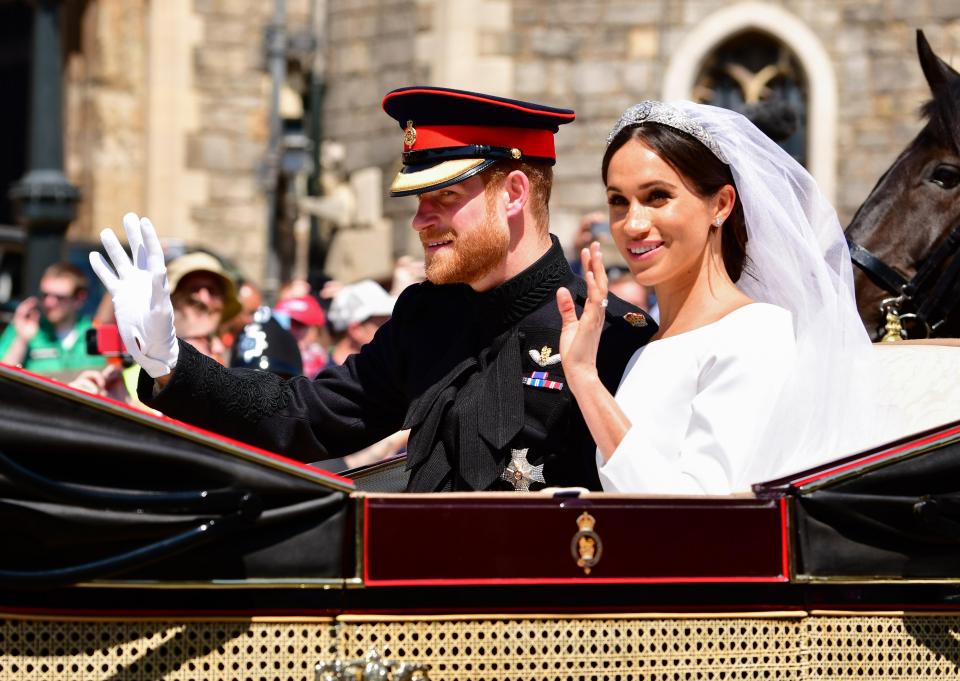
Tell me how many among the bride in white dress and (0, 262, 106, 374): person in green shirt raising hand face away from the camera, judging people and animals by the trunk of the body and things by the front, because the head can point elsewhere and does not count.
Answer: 0

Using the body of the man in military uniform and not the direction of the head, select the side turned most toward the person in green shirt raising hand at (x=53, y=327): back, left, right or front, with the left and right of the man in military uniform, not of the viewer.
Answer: right

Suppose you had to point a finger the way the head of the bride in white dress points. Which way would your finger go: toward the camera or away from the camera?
toward the camera

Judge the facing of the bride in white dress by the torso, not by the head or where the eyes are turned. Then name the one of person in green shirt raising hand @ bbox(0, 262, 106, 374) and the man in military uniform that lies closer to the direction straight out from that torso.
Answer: the man in military uniform

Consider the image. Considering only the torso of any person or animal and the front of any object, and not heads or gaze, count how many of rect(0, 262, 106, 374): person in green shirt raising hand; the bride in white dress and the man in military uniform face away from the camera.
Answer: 0

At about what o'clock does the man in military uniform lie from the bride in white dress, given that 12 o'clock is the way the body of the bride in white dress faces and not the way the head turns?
The man in military uniform is roughly at 2 o'clock from the bride in white dress.

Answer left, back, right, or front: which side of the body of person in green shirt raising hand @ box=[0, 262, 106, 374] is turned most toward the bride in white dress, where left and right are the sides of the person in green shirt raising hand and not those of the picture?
front

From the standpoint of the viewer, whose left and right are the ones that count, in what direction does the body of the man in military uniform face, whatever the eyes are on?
facing the viewer and to the left of the viewer

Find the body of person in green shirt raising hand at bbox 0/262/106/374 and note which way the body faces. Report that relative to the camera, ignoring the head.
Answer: toward the camera

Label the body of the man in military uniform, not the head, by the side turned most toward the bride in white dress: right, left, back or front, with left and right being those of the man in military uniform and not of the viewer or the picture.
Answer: left

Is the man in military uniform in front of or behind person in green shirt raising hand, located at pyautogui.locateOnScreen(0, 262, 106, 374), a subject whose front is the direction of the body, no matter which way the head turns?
in front

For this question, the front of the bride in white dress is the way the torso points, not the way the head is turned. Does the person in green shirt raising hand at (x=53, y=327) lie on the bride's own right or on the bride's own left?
on the bride's own right

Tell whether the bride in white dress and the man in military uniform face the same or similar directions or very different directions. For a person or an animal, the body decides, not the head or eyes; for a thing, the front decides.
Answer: same or similar directions
